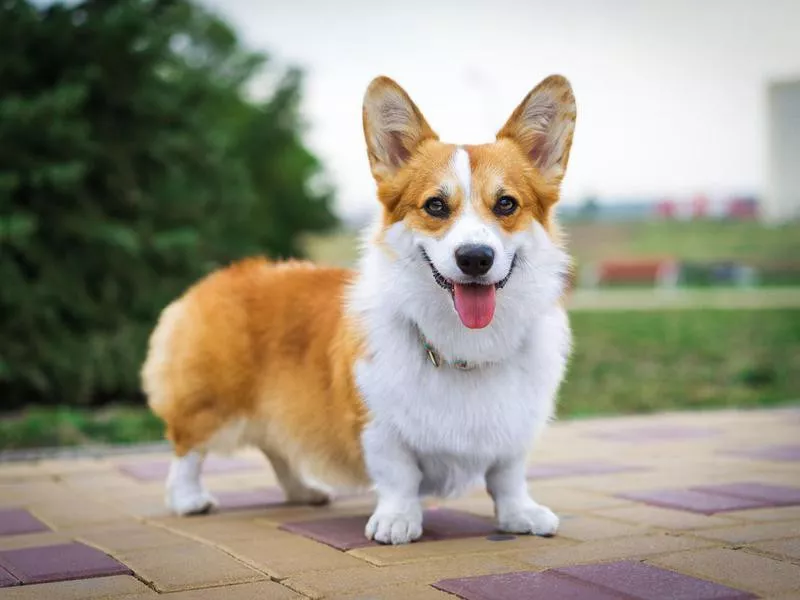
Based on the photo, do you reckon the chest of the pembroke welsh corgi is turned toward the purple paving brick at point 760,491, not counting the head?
no

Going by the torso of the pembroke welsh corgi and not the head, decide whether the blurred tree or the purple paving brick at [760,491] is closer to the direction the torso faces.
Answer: the purple paving brick

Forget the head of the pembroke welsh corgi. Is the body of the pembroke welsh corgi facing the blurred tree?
no

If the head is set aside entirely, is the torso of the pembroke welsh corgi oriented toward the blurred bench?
no

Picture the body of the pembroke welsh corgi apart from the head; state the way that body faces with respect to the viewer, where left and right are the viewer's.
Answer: facing the viewer and to the right of the viewer

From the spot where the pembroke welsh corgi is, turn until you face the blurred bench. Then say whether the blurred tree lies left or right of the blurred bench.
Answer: left

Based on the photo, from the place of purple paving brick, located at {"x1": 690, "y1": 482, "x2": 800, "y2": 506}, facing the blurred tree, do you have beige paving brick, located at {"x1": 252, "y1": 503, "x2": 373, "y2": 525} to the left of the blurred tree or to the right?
left

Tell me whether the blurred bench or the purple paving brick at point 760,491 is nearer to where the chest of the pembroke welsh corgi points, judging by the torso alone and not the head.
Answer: the purple paving brick
